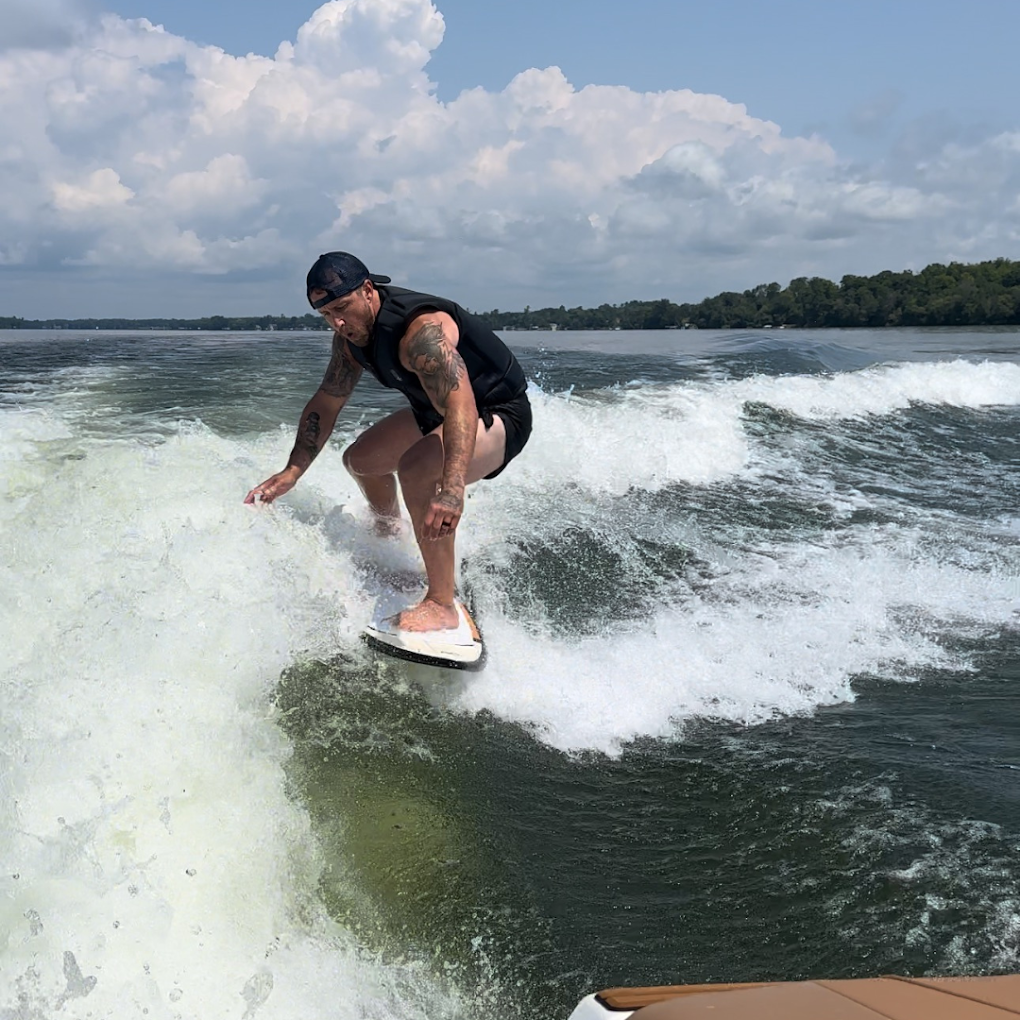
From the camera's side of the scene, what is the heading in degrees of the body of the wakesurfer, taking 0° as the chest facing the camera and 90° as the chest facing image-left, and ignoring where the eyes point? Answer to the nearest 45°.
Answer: approximately 45°
